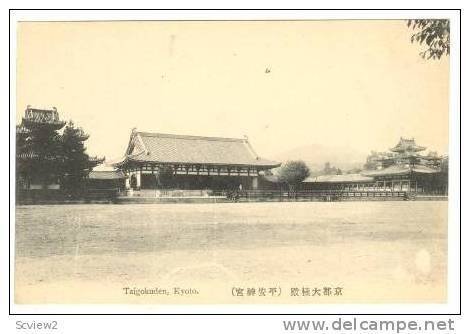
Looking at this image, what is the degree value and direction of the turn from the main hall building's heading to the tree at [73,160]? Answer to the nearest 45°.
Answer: approximately 45° to its right

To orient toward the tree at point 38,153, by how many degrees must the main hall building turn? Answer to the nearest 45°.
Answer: approximately 45° to its right

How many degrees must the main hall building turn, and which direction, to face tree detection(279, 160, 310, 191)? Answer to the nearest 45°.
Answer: approximately 45° to its left

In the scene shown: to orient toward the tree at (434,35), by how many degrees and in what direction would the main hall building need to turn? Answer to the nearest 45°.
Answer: approximately 45° to its left

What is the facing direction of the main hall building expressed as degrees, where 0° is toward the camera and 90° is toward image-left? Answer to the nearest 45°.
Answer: approximately 0°
